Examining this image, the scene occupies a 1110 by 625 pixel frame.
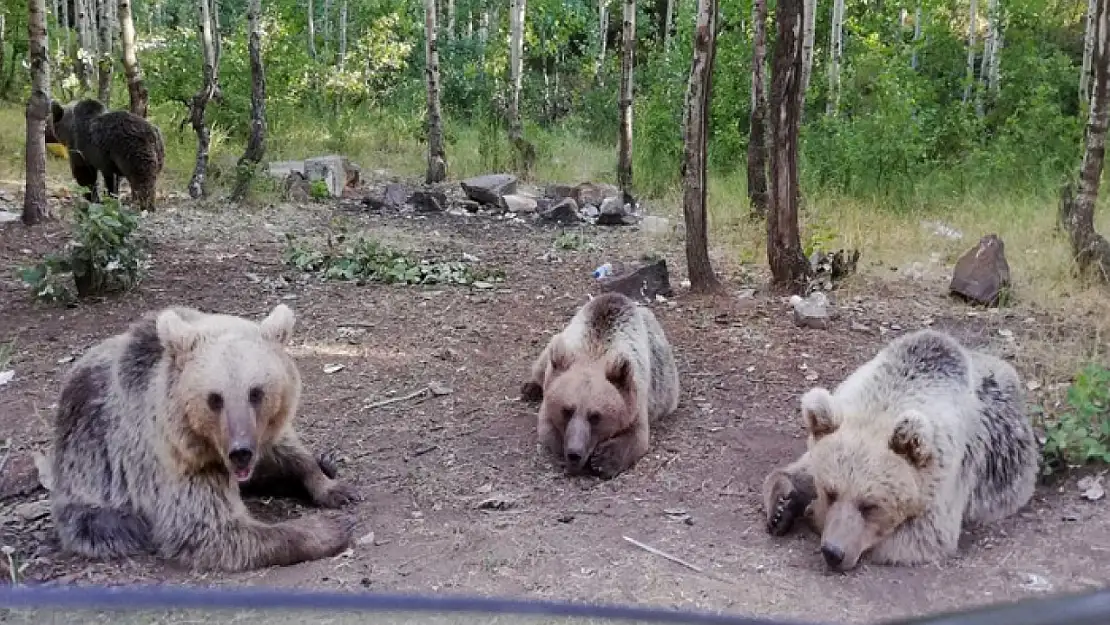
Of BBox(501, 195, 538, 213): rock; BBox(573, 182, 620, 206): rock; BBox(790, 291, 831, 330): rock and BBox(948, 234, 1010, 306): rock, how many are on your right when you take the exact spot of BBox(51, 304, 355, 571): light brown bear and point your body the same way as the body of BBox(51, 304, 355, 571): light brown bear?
0

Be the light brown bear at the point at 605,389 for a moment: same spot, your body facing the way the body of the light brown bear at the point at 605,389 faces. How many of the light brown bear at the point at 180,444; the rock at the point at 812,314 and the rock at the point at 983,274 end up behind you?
2

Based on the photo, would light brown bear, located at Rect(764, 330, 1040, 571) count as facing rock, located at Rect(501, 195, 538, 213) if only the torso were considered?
no

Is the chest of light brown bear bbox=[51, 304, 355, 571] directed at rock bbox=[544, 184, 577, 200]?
no

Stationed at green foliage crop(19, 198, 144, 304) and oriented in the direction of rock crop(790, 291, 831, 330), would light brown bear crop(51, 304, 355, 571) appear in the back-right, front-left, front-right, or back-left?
front-right

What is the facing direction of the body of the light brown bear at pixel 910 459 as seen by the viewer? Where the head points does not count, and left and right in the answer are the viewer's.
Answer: facing the viewer and to the left of the viewer

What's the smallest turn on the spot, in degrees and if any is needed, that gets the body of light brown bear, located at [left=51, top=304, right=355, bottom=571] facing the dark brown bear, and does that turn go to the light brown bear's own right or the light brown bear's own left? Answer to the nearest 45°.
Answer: approximately 135° to the light brown bear's own left

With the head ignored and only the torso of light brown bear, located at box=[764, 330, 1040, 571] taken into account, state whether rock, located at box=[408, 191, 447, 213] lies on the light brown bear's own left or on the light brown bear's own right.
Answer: on the light brown bear's own right

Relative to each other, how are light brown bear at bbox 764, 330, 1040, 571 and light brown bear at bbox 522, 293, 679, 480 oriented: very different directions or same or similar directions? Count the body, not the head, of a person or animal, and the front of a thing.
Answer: same or similar directions

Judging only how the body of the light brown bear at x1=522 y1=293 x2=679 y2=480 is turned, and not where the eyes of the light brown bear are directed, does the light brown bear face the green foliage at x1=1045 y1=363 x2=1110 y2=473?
no

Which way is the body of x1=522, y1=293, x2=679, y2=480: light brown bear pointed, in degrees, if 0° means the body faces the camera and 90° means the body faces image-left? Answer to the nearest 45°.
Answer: approximately 45°

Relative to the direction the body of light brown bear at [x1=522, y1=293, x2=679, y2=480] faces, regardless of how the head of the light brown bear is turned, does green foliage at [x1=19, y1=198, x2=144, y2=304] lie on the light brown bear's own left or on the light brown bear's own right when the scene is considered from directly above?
on the light brown bear's own right

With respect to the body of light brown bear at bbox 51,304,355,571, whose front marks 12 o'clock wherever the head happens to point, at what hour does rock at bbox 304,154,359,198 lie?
The rock is roughly at 8 o'clock from the light brown bear.

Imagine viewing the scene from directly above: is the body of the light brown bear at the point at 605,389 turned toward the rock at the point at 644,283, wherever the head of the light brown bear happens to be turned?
no

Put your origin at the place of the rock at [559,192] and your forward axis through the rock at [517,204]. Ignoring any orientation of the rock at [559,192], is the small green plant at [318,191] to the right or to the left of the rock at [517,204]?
right

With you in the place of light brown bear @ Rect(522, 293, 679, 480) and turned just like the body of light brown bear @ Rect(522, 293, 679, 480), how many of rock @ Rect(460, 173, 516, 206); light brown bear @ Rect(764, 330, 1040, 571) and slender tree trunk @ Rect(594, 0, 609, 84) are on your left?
1

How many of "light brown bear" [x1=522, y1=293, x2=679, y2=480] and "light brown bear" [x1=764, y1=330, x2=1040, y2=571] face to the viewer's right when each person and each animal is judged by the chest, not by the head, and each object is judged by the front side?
0

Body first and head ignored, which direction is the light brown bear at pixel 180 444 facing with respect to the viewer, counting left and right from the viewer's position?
facing the viewer and to the right of the viewer
